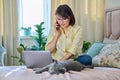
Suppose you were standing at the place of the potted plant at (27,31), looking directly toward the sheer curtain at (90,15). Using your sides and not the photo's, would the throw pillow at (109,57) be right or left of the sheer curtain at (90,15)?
right

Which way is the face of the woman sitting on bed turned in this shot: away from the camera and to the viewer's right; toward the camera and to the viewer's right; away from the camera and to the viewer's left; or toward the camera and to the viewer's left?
toward the camera and to the viewer's left

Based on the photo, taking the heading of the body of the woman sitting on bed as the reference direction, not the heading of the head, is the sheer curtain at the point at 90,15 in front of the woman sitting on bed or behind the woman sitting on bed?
behind

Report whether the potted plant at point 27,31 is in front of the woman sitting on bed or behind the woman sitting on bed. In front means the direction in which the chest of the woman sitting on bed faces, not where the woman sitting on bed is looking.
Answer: behind

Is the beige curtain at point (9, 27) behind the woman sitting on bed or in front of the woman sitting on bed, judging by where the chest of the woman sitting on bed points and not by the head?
behind

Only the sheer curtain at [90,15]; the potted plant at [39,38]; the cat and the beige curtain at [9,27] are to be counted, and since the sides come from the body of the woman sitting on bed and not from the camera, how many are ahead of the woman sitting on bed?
1

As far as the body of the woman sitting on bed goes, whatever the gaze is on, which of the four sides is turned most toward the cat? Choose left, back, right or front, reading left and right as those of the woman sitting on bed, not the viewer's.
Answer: front

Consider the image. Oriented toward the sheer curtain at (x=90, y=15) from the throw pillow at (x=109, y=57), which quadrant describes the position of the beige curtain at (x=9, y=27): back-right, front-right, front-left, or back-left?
front-left

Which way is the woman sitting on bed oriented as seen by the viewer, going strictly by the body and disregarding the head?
toward the camera

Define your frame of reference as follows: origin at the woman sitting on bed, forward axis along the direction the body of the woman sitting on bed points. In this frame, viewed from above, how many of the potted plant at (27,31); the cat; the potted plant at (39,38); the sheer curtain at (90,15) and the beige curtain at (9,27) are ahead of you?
1
